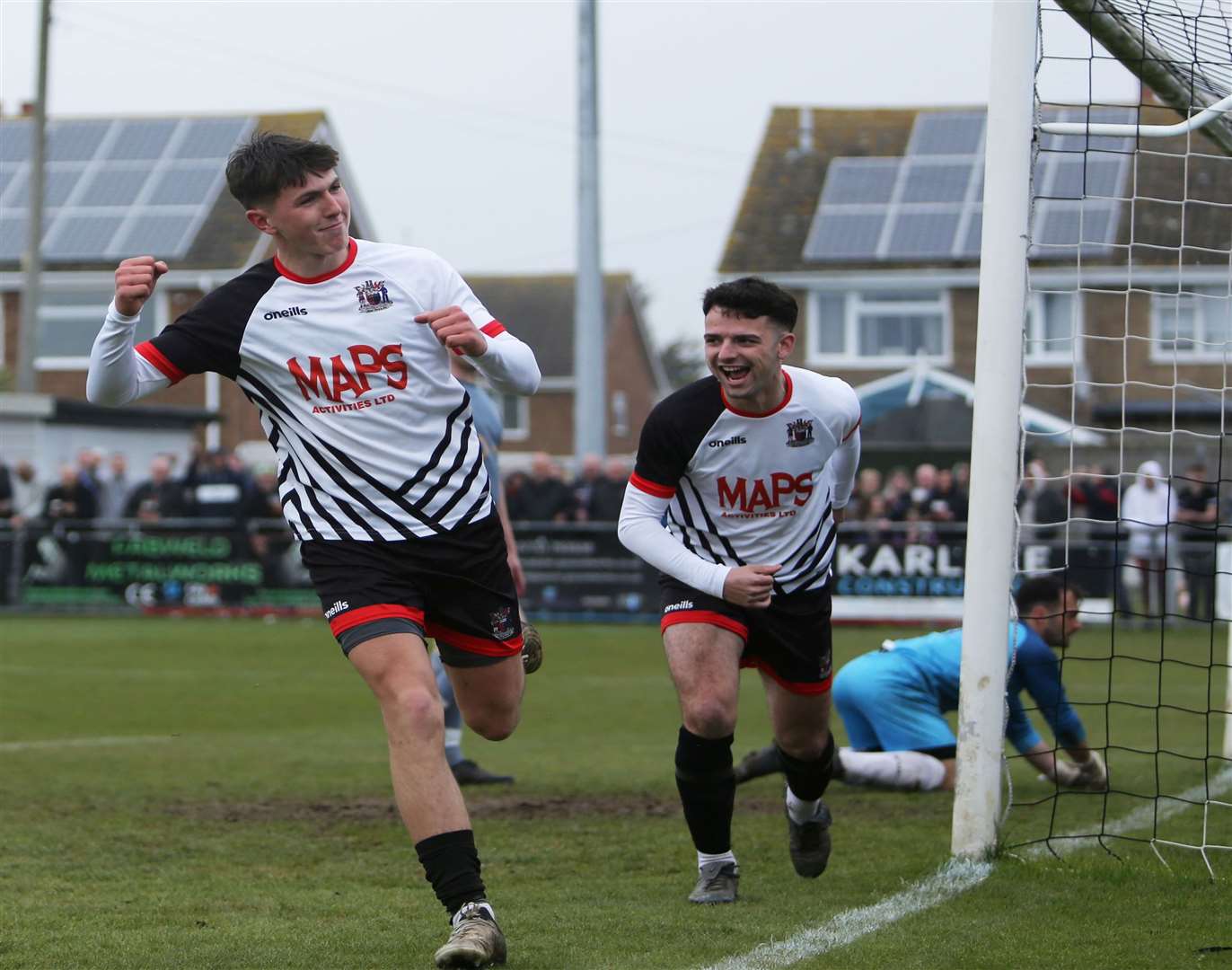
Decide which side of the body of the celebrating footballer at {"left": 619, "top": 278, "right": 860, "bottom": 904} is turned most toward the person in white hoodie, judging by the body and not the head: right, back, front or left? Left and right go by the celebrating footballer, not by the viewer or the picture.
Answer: back

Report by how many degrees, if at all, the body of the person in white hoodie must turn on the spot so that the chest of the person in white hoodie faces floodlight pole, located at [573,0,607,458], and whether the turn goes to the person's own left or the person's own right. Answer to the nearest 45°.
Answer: approximately 90° to the person's own right

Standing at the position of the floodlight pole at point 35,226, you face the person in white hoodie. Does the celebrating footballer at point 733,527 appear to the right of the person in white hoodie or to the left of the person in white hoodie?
right

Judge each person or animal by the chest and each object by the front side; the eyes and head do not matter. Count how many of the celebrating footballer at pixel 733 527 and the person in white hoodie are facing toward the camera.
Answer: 2

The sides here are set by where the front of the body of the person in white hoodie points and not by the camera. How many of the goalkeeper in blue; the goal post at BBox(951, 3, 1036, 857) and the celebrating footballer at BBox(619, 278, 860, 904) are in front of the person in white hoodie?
3

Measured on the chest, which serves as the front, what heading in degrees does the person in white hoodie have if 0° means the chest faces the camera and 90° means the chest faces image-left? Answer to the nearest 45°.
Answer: approximately 0°

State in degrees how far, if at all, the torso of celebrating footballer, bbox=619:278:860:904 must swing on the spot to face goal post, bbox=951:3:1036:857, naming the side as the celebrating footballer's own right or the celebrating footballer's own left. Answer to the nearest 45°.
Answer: approximately 135° to the celebrating footballer's own left

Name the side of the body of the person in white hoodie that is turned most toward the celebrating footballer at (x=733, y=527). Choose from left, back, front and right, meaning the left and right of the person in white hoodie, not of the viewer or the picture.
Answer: front

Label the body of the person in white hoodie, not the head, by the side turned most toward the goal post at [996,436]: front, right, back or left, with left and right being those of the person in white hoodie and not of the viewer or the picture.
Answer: front

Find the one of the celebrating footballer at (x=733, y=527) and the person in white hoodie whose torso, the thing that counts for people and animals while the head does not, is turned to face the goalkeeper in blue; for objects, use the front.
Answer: the person in white hoodie
